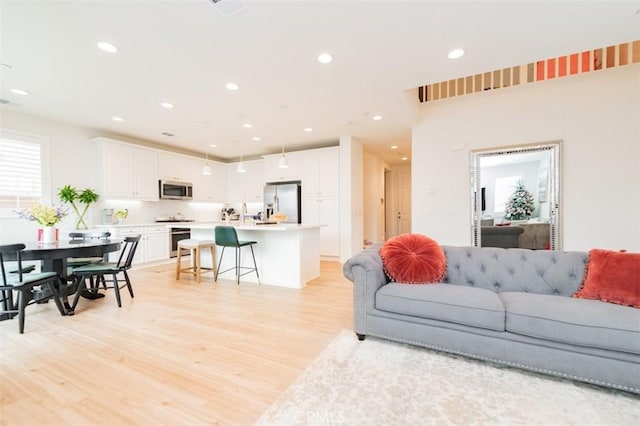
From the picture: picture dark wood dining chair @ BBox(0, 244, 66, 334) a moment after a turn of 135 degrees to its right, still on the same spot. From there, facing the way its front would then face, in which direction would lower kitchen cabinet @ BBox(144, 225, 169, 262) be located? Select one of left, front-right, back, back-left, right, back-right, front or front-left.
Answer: back-left

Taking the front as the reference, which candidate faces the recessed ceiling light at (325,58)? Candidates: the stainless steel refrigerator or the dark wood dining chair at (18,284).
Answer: the stainless steel refrigerator

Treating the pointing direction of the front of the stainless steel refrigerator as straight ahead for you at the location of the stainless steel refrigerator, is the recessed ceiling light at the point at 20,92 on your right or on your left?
on your right

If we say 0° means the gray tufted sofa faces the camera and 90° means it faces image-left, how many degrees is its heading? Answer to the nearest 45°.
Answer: approximately 45°

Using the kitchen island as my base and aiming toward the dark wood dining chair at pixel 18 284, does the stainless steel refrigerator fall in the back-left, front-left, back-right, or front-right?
back-right

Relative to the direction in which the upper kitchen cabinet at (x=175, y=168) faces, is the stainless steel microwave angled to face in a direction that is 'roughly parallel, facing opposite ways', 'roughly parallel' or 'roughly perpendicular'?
roughly parallel

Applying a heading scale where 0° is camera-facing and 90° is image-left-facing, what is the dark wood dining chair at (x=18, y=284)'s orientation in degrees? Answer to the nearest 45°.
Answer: approximately 225°

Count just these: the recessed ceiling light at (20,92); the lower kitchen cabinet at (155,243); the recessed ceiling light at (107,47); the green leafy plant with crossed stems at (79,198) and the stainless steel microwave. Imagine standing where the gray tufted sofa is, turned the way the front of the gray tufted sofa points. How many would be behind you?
0

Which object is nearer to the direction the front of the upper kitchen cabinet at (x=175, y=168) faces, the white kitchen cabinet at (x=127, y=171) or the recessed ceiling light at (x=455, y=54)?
the recessed ceiling light

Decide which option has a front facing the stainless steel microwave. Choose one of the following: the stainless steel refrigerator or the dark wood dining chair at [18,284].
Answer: the dark wood dining chair

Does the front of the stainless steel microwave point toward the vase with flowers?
no

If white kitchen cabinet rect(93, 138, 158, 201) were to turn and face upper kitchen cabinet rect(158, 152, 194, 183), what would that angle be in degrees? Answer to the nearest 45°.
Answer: approximately 90° to its left

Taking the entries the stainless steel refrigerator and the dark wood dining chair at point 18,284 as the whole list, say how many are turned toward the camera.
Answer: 1

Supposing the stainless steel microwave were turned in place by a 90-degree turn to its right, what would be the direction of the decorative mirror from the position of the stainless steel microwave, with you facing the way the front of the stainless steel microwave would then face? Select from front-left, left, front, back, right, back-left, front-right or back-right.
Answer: left

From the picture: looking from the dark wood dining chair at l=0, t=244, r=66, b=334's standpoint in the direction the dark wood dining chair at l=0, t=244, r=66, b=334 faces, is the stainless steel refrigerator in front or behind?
in front

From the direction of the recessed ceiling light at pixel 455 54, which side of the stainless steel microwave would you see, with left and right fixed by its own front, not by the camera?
front

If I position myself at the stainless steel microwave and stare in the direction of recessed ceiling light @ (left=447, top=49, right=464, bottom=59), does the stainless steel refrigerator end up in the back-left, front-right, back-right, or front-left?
front-left

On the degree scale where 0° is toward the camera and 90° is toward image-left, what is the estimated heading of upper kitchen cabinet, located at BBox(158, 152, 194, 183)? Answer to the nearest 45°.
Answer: approximately 315°

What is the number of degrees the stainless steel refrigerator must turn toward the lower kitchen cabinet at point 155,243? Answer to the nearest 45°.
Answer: approximately 90° to its right

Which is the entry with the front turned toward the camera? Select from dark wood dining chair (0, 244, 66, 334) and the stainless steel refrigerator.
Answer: the stainless steel refrigerator

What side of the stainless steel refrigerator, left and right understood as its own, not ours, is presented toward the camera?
front
